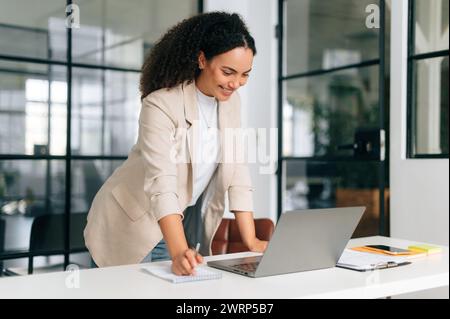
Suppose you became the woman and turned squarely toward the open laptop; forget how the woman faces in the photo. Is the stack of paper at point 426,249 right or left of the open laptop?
left

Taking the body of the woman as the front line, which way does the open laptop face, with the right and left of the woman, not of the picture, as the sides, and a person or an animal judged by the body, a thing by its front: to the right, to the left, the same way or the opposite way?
the opposite way

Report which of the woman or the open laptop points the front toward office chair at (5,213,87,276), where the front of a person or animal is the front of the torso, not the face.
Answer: the open laptop

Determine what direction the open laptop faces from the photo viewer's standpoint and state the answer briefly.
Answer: facing away from the viewer and to the left of the viewer

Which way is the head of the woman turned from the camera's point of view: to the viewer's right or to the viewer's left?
to the viewer's right
